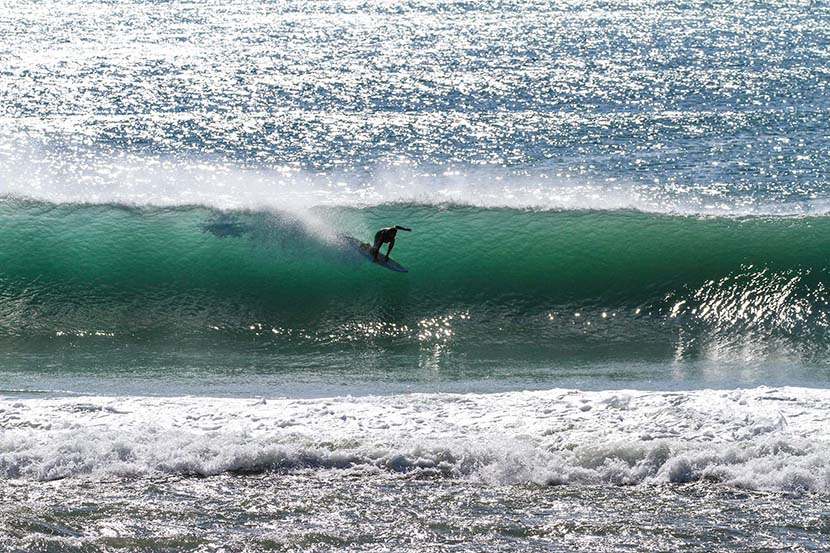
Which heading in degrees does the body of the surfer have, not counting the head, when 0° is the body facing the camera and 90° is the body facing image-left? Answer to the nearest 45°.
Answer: approximately 270°
